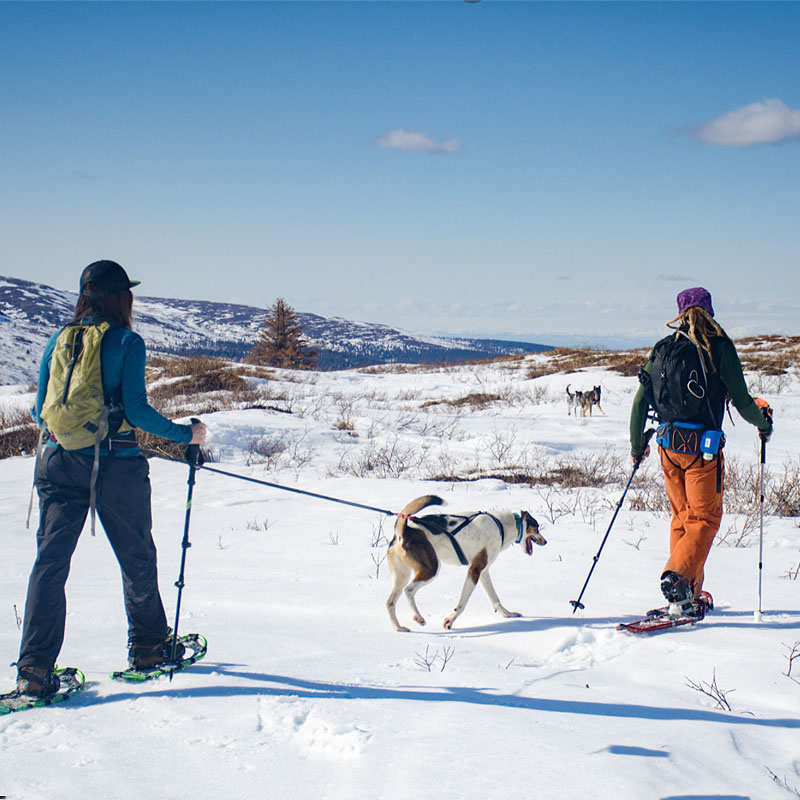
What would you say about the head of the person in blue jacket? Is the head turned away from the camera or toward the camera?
away from the camera

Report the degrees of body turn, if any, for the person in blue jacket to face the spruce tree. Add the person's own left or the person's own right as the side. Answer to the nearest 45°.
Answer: approximately 45° to the person's own left

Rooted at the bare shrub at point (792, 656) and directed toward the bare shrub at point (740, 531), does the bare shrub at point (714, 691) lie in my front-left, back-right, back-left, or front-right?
back-left

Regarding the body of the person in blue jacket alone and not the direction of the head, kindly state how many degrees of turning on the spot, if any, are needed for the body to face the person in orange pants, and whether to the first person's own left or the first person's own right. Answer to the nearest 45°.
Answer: approximately 45° to the first person's own right

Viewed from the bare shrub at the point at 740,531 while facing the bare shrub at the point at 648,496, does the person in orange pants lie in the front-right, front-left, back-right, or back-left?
back-left

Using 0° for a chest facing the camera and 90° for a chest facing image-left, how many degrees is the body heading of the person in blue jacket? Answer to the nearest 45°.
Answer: approximately 225°

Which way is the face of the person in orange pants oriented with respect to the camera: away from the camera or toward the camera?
away from the camera

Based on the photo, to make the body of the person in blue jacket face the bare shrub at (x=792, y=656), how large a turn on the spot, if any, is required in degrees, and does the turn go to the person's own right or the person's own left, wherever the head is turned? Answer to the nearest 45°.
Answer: approximately 45° to the person's own right

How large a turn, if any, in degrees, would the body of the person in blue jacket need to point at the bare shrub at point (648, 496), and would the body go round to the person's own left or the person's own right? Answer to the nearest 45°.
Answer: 0° — they already face it
